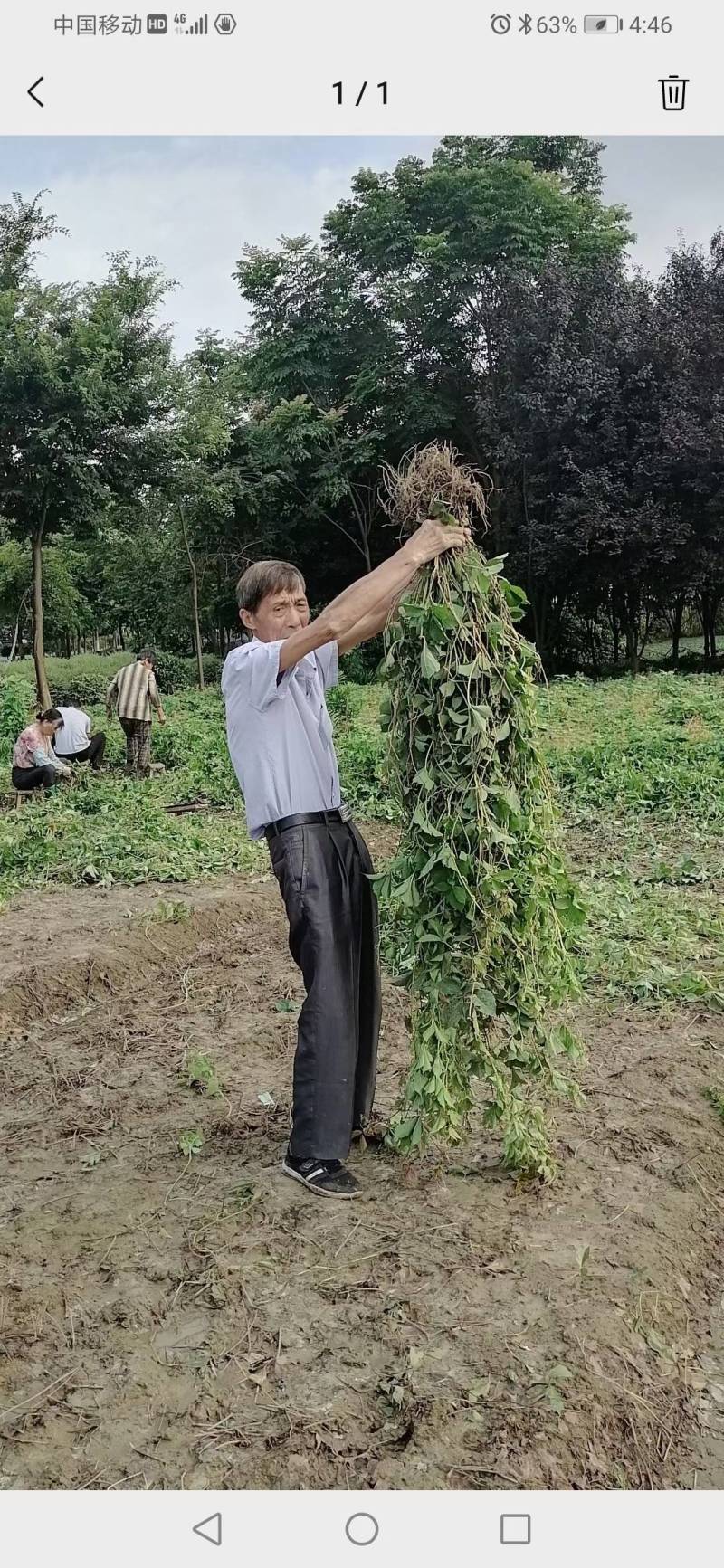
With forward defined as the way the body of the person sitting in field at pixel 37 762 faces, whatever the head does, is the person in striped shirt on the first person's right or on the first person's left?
on the first person's left

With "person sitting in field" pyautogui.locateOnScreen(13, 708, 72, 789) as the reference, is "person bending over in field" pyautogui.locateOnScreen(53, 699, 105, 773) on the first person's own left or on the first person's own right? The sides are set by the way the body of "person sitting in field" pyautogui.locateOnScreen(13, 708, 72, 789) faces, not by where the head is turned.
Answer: on the first person's own left

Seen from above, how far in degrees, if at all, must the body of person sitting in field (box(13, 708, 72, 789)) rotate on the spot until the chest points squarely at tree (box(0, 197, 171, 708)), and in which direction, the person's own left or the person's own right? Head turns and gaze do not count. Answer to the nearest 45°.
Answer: approximately 90° to the person's own left

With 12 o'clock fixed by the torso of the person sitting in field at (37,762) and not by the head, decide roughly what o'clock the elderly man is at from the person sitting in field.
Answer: The elderly man is roughly at 3 o'clock from the person sitting in field.

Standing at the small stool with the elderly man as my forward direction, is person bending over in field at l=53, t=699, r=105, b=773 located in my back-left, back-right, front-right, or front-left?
back-left

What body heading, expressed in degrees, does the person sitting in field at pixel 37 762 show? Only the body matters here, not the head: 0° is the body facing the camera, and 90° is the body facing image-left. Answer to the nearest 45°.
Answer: approximately 270°
